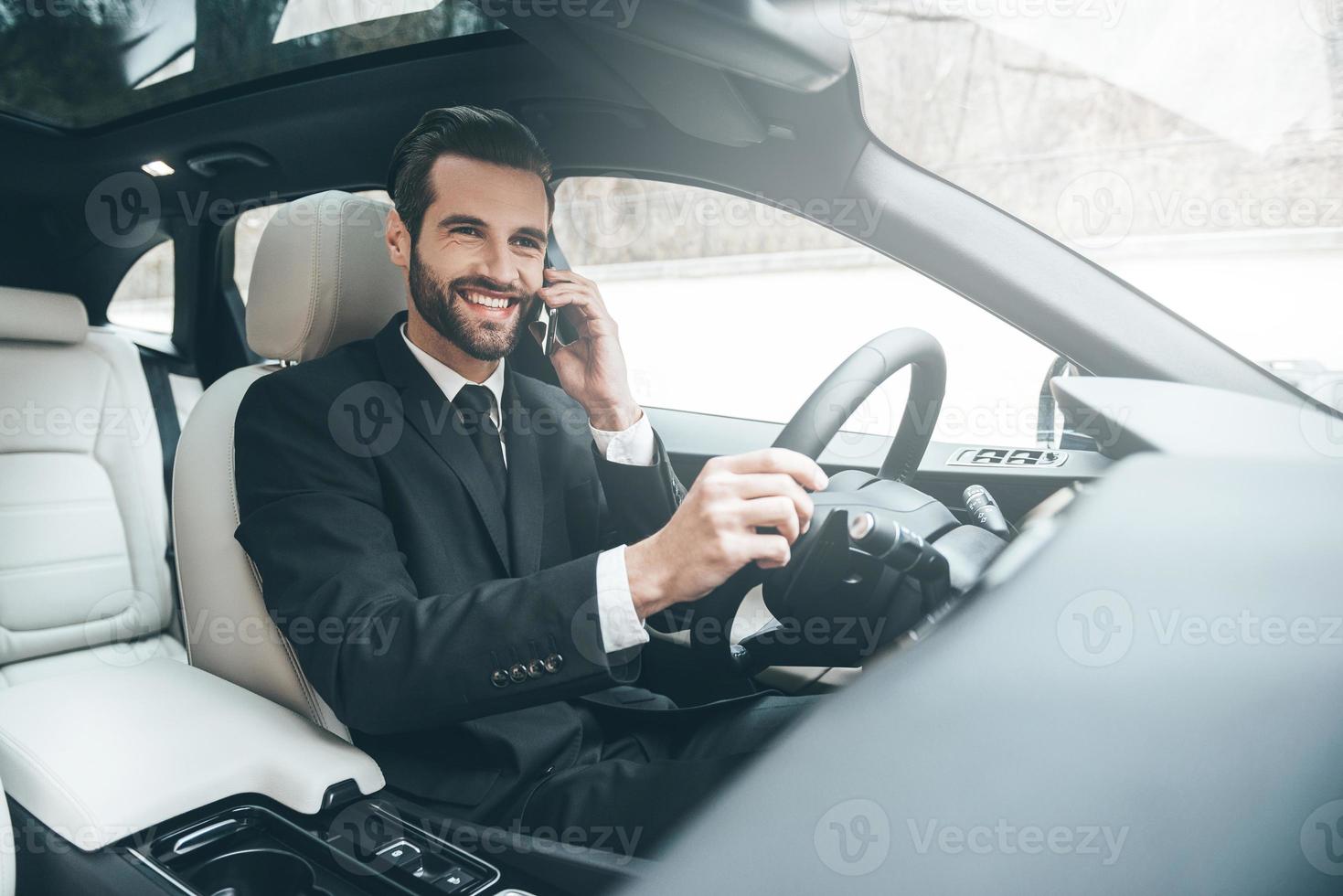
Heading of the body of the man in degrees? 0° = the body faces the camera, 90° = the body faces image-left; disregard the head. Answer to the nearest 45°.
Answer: approximately 315°

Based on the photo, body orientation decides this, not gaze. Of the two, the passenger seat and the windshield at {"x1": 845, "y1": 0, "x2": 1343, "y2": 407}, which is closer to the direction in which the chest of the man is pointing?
the windshield
